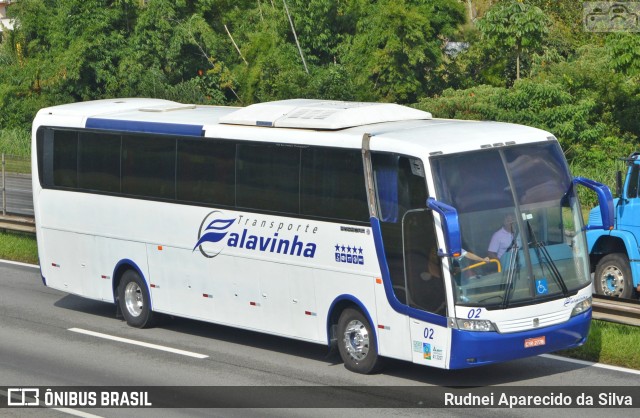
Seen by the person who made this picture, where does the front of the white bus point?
facing the viewer and to the right of the viewer

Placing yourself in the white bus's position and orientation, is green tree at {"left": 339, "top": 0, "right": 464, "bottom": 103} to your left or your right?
on your left

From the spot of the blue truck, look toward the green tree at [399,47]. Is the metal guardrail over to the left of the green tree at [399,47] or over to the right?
left

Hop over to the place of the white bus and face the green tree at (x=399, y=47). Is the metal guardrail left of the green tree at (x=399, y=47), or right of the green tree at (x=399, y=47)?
left

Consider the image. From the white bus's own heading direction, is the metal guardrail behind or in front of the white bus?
behind
